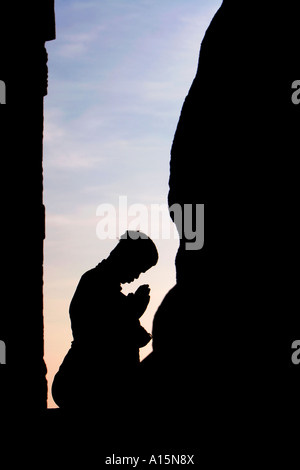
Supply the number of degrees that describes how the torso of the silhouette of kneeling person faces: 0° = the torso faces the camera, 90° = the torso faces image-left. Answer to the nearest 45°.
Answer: approximately 270°

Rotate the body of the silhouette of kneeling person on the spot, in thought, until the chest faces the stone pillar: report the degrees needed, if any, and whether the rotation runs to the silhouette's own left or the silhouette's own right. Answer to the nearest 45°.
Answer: approximately 135° to the silhouette's own left
